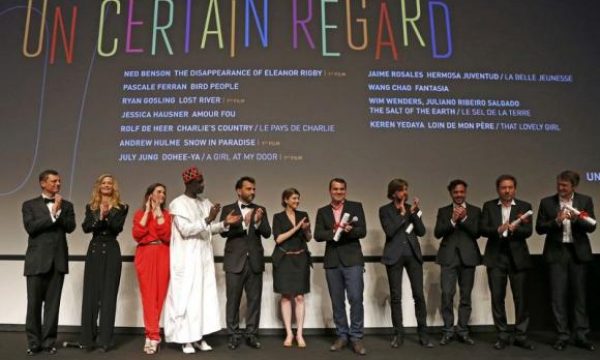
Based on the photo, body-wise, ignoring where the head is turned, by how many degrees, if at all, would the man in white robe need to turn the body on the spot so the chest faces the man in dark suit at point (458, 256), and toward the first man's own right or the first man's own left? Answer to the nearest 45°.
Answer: approximately 45° to the first man's own left

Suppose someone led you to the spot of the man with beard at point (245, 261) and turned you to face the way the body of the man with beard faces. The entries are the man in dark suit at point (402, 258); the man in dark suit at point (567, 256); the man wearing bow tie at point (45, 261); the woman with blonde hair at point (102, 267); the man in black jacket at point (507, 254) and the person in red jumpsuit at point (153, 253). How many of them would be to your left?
3

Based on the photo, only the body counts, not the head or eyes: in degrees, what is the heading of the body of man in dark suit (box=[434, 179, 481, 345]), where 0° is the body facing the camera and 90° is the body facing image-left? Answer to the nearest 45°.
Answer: approximately 0°

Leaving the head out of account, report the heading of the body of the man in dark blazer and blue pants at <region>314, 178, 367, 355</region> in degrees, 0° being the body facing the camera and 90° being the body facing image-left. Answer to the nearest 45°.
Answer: approximately 0°

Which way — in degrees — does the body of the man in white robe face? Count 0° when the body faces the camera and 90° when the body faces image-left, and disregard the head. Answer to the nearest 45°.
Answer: approximately 315°
